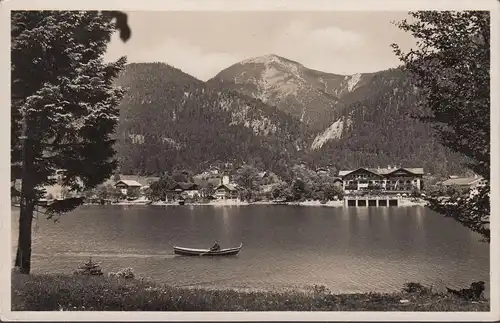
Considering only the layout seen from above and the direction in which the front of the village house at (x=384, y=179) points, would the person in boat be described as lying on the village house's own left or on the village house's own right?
on the village house's own right

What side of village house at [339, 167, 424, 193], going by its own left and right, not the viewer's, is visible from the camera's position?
front

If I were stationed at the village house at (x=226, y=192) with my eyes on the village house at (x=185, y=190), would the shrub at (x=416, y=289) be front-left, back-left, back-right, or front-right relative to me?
back-left

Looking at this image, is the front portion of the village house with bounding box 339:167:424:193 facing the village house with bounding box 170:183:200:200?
no

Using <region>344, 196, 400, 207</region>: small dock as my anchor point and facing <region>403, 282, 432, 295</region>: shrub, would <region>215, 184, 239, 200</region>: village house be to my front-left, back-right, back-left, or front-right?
back-right

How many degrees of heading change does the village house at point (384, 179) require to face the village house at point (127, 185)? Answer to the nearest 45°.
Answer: approximately 90° to its right
